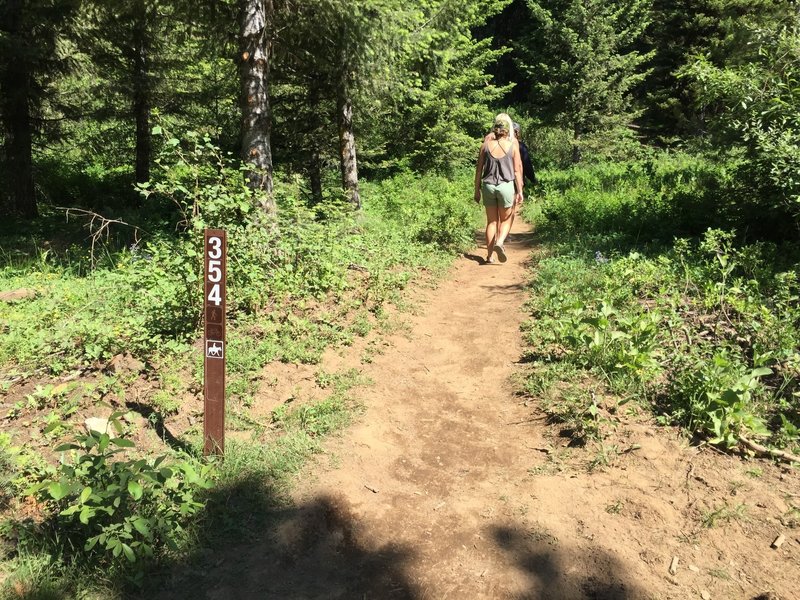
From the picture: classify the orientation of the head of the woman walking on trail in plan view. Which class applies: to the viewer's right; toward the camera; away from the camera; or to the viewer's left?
away from the camera

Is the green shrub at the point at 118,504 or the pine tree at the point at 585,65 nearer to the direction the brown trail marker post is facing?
the green shrub

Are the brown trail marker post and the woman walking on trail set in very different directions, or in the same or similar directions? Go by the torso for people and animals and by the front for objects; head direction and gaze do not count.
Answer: very different directions

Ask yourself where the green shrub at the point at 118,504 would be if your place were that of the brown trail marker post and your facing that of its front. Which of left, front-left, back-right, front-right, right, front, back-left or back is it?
front-right

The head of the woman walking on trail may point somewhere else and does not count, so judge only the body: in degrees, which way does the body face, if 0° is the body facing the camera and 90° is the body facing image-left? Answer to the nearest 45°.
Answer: approximately 180°

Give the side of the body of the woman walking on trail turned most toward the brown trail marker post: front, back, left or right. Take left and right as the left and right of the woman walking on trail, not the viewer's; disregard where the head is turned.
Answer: back

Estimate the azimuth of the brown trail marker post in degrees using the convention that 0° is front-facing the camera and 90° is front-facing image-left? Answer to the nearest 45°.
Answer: approximately 0°

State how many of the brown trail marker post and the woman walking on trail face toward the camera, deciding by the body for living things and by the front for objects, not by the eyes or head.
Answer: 1

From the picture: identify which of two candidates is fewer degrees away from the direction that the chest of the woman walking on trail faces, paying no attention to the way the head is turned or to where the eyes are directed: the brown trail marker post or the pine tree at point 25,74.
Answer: the pine tree
